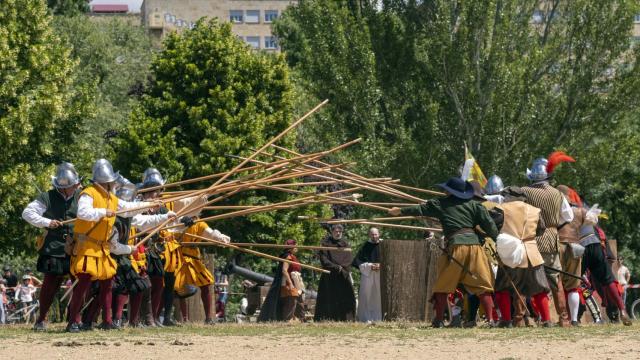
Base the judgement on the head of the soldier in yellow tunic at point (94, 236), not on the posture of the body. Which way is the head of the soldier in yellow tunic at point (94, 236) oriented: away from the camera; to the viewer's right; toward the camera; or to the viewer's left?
to the viewer's right

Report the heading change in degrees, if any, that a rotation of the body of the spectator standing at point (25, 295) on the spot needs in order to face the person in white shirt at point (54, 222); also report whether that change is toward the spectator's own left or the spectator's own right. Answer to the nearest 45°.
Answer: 0° — they already face them

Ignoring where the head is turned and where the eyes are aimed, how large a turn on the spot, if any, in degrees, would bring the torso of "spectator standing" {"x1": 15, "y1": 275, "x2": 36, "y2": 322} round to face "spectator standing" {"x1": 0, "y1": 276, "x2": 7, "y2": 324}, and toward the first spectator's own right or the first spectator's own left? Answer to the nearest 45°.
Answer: approximately 45° to the first spectator's own right

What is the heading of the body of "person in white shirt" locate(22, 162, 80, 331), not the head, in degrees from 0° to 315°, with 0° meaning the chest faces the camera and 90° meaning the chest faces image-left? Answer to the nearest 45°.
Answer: approximately 315°

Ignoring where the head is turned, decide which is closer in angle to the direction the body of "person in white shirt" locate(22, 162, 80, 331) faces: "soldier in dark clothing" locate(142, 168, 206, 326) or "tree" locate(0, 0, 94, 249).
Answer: the soldier in dark clothing

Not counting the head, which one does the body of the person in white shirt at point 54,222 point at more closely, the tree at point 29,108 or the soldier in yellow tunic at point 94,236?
the soldier in yellow tunic

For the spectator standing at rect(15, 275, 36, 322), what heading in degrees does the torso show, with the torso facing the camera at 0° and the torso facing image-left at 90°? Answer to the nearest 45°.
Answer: approximately 0°

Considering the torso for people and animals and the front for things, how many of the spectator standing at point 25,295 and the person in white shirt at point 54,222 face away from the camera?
0

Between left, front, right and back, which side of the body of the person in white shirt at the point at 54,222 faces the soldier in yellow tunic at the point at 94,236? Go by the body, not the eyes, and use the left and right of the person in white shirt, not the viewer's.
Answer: front

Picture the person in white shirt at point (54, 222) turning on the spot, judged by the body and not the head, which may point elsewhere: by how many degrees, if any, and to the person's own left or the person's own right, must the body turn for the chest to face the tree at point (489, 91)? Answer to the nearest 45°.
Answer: approximately 90° to the person's own left

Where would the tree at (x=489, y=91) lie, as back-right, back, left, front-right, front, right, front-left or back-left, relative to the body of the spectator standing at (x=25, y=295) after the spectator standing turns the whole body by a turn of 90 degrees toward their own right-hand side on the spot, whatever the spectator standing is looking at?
back
